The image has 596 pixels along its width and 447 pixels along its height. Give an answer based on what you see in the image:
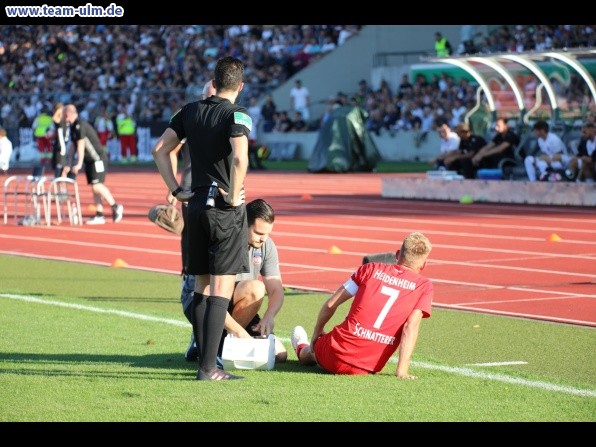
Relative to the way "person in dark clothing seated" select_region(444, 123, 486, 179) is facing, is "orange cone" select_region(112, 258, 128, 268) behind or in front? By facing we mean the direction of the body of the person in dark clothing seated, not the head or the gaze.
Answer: in front

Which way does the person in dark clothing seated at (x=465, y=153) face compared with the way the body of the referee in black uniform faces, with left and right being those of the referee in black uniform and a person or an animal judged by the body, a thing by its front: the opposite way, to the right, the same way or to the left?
the opposite way

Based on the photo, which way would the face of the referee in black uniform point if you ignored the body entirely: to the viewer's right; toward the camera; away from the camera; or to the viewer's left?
away from the camera

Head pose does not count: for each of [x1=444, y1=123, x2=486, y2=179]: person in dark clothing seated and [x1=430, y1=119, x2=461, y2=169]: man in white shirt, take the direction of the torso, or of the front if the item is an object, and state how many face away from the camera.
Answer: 0

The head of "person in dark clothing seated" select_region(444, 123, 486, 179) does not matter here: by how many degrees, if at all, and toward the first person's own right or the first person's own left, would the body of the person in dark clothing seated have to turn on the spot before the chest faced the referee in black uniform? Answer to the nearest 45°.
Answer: approximately 45° to the first person's own left

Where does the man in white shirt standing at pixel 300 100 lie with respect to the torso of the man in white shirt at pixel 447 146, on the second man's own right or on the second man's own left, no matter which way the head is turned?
on the second man's own right

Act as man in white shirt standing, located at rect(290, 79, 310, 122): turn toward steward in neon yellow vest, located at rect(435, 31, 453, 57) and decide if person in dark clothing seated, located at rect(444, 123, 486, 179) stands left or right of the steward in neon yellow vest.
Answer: right

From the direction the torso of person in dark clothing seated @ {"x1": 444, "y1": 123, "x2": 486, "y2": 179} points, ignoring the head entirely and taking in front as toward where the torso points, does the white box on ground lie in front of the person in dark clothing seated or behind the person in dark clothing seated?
in front

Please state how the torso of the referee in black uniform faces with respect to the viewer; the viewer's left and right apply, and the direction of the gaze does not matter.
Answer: facing away from the viewer and to the right of the viewer

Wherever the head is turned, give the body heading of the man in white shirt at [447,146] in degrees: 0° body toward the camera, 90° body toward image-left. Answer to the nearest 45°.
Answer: approximately 45°
